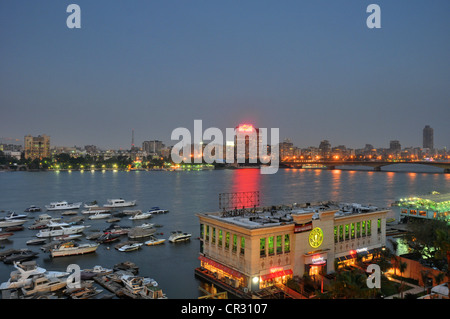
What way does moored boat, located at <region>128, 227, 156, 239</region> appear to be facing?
to the viewer's right

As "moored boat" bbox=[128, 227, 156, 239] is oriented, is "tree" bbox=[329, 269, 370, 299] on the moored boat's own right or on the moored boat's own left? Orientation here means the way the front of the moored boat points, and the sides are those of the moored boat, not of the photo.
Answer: on the moored boat's own right

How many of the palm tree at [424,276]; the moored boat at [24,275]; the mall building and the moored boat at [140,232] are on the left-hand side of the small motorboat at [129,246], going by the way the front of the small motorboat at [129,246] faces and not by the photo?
1

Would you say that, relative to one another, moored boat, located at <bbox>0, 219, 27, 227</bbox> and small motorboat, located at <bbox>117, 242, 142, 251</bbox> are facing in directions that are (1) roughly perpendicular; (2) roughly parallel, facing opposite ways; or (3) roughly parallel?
roughly parallel

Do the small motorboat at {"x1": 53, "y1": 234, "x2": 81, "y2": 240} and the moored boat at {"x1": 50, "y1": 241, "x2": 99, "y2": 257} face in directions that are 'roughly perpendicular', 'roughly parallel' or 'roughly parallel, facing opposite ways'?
roughly parallel

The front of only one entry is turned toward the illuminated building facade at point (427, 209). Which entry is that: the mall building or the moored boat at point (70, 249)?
the moored boat

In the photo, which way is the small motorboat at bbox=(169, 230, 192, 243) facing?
to the viewer's right

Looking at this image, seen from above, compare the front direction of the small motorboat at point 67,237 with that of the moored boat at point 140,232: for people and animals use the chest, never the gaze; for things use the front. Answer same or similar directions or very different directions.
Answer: same or similar directions

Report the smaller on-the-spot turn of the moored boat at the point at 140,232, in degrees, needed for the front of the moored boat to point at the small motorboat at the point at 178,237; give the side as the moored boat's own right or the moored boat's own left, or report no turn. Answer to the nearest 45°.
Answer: approximately 45° to the moored boat's own right

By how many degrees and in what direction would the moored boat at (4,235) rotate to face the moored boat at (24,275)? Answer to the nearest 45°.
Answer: approximately 90° to its right

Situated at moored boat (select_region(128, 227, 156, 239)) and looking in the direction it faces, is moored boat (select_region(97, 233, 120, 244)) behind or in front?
behind

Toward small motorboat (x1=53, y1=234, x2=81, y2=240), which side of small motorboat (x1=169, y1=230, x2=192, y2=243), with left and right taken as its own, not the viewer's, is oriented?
back
